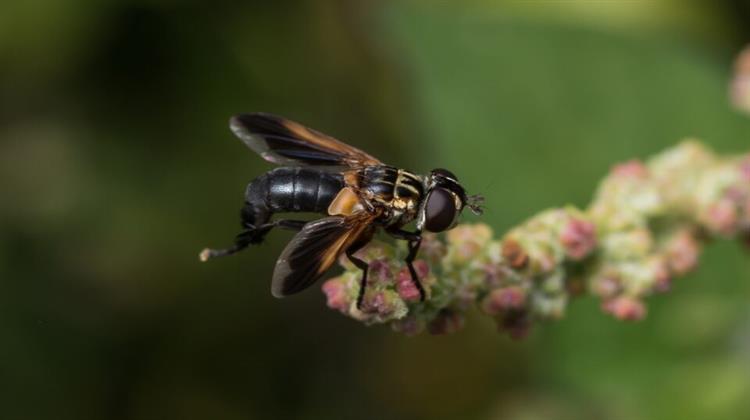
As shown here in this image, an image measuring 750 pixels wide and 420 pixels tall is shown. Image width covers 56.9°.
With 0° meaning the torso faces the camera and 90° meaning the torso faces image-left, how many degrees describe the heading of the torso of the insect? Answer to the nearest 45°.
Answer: approximately 270°
